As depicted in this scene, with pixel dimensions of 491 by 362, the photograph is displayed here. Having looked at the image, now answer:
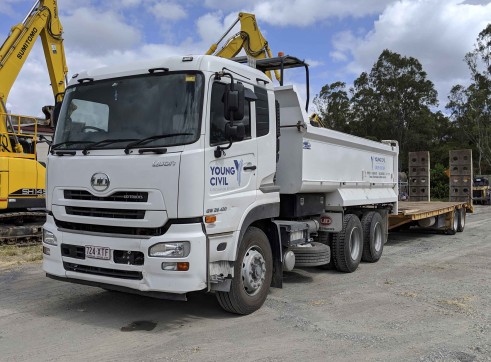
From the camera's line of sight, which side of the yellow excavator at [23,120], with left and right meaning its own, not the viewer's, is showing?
right

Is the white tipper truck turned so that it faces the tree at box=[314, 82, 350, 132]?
no

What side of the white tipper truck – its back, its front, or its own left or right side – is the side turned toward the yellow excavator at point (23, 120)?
right

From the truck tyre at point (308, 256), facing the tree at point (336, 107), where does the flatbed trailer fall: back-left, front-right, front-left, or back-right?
front-right

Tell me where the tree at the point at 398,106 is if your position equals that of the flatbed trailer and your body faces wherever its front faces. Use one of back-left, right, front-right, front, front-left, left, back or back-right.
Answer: back-right

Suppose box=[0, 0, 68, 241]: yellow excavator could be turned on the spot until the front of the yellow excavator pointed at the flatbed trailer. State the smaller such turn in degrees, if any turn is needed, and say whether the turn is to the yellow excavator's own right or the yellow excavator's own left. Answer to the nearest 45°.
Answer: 0° — it already faces it

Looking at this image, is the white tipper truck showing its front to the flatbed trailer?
no

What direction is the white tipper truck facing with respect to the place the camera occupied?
facing the viewer and to the left of the viewer

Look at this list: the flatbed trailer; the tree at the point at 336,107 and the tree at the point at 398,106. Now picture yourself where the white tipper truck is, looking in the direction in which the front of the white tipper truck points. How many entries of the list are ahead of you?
0

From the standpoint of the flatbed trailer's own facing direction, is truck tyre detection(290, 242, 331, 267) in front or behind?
in front

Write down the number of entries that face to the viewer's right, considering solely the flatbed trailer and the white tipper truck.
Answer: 0

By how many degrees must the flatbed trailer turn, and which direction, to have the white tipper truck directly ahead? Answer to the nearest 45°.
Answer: approximately 45° to its left

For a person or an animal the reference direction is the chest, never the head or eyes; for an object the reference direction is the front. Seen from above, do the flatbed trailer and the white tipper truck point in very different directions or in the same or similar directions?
same or similar directions
